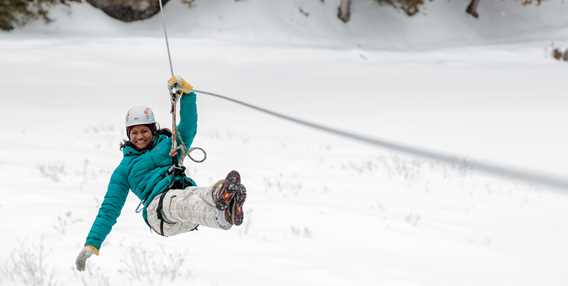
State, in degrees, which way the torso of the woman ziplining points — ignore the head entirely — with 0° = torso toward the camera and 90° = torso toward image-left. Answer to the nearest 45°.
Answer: approximately 315°

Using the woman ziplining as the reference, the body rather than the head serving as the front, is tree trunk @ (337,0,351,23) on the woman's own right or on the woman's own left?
on the woman's own left

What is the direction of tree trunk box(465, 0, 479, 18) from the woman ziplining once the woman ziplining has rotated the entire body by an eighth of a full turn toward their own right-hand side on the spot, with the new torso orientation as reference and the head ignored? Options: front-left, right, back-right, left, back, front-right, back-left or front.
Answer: back-left

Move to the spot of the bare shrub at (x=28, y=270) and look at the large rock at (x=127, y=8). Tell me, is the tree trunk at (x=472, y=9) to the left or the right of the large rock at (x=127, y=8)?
right

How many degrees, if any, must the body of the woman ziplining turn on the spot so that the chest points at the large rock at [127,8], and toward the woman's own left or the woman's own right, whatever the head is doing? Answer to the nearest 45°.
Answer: approximately 135° to the woman's own left
